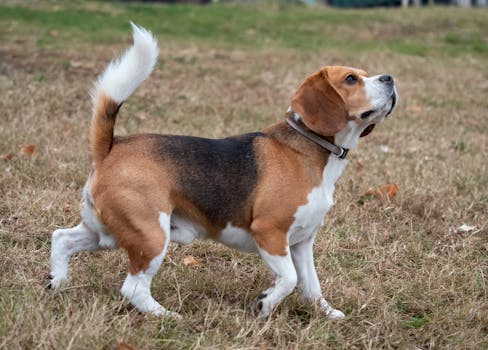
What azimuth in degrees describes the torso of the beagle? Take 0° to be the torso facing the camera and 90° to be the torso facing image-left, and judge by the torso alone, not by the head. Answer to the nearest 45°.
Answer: approximately 270°
